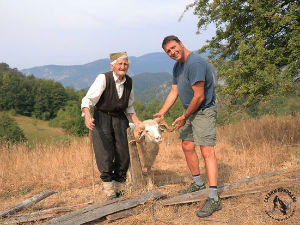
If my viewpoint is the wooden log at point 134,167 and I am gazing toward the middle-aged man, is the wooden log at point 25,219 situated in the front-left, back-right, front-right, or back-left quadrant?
back-right

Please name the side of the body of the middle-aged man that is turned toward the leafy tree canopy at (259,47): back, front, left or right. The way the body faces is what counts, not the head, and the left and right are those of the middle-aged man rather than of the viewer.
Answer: back

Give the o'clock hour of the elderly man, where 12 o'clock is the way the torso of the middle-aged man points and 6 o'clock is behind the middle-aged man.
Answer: The elderly man is roughly at 2 o'clock from the middle-aged man.

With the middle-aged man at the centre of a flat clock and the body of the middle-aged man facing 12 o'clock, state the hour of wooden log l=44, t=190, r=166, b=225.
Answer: The wooden log is roughly at 1 o'clock from the middle-aged man.

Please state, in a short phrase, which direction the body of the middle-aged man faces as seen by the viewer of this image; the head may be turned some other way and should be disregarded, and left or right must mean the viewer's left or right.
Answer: facing the viewer and to the left of the viewer

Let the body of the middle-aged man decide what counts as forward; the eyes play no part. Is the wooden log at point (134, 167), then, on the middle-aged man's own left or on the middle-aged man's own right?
on the middle-aged man's own right

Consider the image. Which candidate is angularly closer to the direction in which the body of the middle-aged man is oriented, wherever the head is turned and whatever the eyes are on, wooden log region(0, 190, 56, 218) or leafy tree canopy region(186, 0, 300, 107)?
the wooden log

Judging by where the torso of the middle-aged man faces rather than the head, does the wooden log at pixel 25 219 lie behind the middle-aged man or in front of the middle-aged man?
in front

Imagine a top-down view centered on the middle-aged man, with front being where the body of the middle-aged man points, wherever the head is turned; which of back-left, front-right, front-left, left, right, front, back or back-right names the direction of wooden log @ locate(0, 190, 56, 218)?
front-right
